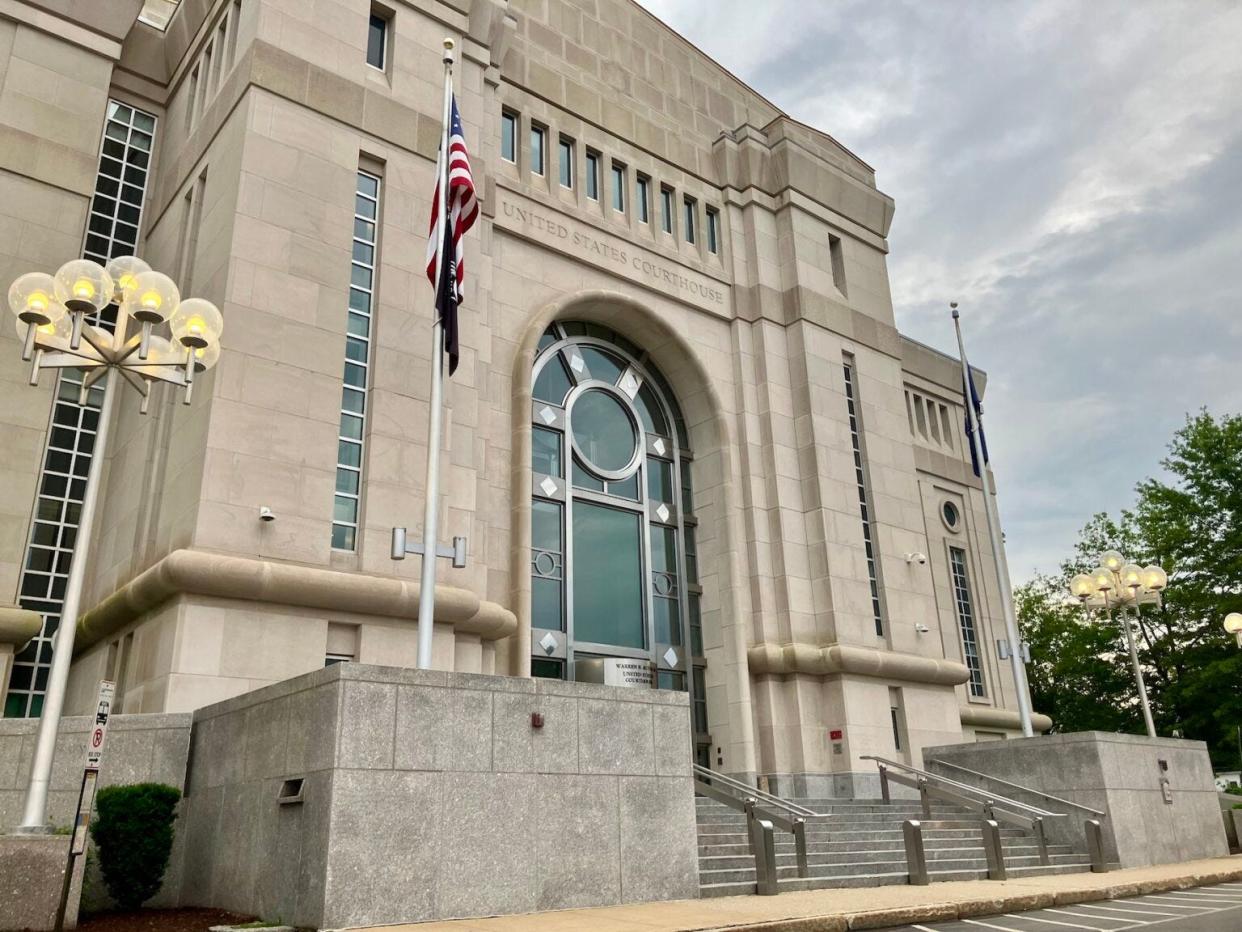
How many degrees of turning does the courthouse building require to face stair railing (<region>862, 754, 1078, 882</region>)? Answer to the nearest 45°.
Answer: approximately 45° to its left

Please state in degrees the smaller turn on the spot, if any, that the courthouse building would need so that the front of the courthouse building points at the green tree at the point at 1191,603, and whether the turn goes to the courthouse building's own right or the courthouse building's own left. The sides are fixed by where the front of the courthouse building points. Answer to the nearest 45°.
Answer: approximately 90° to the courthouse building's own left

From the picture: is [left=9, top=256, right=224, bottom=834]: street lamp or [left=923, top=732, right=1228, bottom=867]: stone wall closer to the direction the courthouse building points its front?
the stone wall

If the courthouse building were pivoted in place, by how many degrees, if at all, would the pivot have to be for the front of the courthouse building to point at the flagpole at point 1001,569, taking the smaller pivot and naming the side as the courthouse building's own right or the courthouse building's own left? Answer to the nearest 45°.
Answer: approximately 45° to the courthouse building's own left

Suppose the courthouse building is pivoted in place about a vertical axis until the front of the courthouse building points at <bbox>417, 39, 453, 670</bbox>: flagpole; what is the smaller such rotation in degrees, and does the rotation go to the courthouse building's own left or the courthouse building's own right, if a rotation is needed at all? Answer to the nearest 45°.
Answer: approximately 45° to the courthouse building's own right

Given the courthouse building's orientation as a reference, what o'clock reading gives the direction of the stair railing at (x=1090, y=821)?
The stair railing is roughly at 11 o'clock from the courthouse building.

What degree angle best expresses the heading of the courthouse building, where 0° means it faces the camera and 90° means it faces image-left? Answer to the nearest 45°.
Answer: approximately 315°
